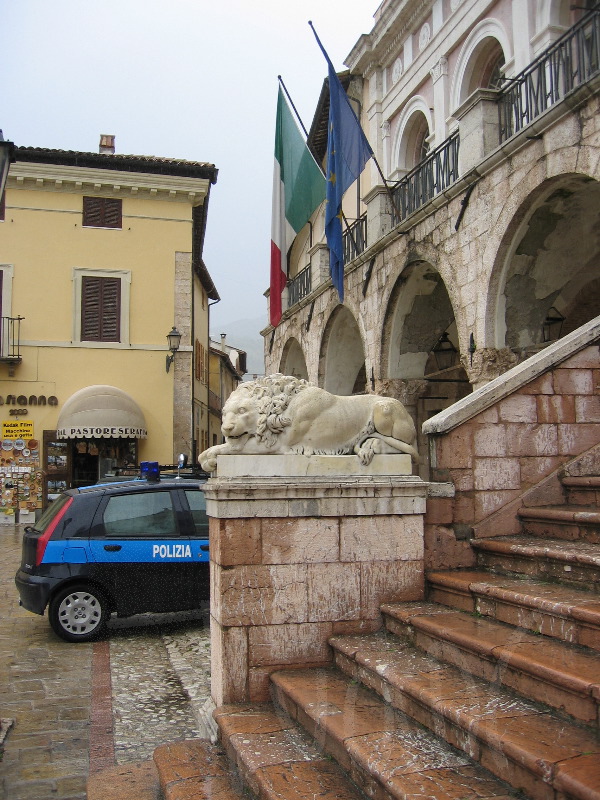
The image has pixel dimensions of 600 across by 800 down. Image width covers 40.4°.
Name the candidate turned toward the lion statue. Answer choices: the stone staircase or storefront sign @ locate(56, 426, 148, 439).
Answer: the storefront sign

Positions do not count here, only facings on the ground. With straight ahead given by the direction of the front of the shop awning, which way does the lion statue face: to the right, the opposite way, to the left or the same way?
to the right

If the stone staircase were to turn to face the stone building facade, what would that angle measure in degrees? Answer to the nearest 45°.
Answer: approximately 135° to its right

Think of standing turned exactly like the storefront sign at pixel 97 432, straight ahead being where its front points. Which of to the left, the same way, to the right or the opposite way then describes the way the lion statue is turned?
to the right

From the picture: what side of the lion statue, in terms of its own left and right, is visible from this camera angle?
left

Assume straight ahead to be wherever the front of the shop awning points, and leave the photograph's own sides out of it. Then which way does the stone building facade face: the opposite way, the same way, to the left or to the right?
to the right

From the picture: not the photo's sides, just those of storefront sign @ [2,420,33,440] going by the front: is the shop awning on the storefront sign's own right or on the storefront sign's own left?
on the storefront sign's own left

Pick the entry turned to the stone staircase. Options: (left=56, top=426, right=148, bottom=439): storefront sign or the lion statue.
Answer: the storefront sign

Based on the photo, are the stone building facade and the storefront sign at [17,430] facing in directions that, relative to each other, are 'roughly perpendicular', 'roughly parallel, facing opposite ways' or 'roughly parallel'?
roughly perpendicular

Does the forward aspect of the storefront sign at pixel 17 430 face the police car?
yes

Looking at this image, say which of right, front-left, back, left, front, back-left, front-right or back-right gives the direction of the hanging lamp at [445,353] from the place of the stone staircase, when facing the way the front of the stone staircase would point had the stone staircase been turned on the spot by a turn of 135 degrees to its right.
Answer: front
